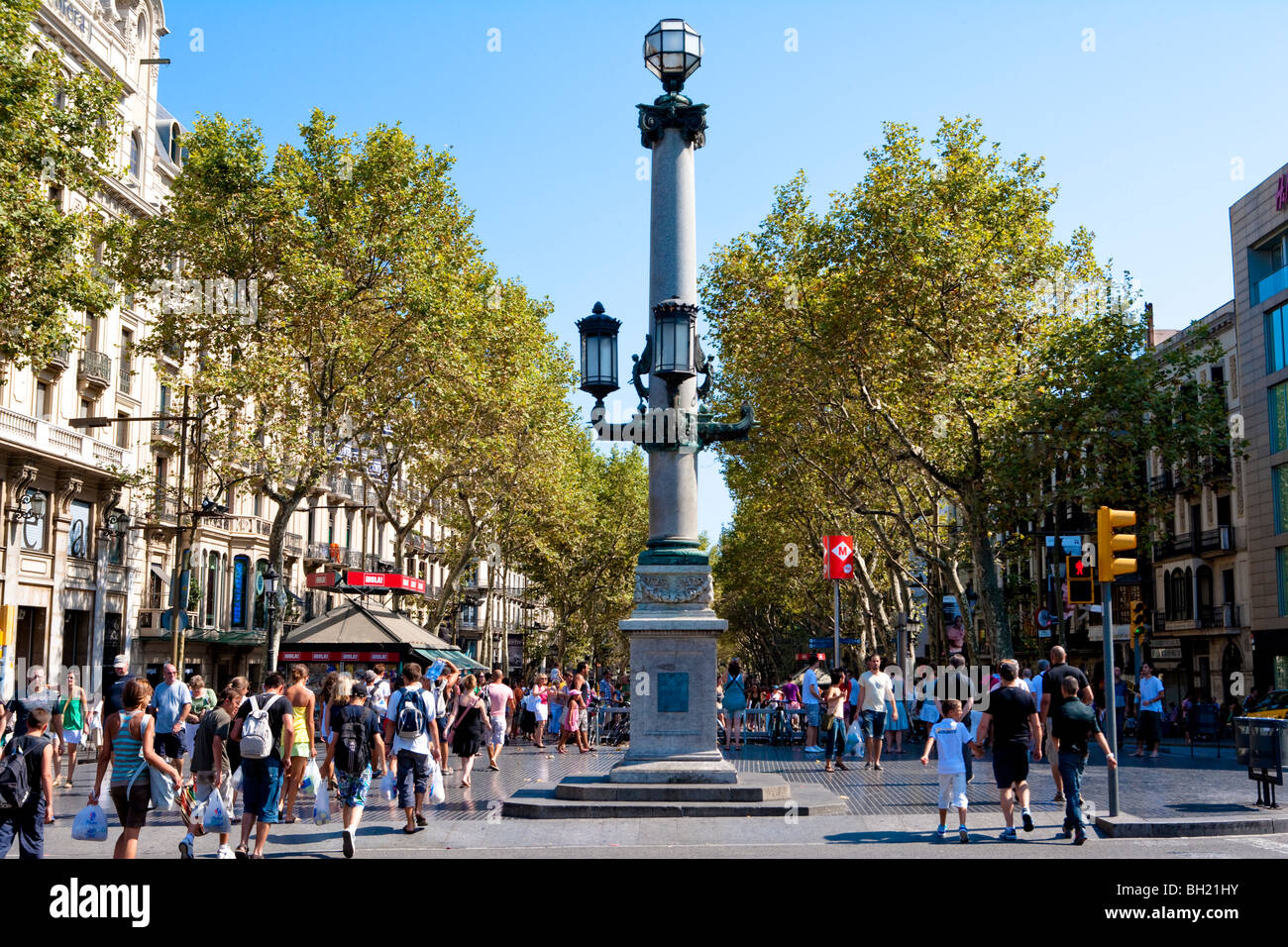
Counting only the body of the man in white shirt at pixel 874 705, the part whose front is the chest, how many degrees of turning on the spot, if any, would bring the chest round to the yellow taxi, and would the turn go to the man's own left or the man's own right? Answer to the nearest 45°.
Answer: approximately 135° to the man's own left

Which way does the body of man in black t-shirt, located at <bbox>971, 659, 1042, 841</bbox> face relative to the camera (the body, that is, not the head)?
away from the camera

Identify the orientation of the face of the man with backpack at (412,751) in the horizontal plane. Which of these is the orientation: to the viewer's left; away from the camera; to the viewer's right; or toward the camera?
away from the camera

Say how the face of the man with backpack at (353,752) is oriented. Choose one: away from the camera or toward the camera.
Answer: away from the camera

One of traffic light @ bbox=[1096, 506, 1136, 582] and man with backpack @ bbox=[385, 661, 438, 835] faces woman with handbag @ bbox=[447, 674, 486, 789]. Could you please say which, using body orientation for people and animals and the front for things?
the man with backpack

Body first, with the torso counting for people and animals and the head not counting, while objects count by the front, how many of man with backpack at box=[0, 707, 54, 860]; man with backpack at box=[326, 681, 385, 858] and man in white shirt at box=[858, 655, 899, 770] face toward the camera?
1

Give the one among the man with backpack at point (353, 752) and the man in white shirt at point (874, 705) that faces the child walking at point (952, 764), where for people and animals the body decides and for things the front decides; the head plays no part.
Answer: the man in white shirt

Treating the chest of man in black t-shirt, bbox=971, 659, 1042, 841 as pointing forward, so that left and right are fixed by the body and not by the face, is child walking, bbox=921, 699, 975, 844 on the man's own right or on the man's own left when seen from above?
on the man's own left

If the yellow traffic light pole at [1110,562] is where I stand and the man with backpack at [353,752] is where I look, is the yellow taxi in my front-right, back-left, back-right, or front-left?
back-right

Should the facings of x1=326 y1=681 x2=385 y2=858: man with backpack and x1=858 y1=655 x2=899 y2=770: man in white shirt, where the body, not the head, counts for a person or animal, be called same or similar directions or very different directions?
very different directions
